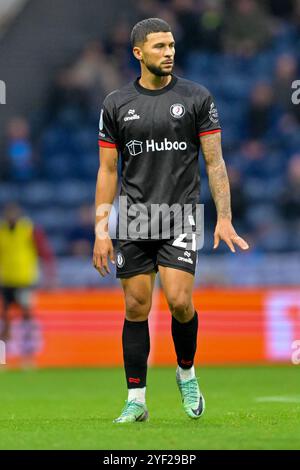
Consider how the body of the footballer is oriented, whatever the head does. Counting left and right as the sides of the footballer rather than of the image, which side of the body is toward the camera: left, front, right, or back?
front

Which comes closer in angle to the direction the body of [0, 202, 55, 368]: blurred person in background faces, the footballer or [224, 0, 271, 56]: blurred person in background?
the footballer

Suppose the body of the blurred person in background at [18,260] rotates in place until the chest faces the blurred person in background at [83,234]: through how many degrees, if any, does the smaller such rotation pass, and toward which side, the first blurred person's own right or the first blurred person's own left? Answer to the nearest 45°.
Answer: approximately 135° to the first blurred person's own left

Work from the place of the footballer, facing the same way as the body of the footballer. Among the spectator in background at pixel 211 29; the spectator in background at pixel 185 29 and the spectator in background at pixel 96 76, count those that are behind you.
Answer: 3

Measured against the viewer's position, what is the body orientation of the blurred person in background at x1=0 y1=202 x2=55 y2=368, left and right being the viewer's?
facing the viewer

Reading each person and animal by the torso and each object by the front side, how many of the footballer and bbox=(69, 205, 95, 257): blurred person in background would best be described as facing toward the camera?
2

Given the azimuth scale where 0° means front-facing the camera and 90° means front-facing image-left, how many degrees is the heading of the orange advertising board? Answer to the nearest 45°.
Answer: approximately 0°

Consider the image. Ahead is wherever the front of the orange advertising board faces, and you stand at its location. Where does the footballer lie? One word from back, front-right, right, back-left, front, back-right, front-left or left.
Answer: front

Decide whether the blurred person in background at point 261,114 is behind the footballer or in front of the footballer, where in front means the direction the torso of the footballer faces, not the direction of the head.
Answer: behind

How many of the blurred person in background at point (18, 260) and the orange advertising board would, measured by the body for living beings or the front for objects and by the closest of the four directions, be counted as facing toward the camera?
2

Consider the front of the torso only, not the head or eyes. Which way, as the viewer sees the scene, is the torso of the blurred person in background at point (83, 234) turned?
toward the camera

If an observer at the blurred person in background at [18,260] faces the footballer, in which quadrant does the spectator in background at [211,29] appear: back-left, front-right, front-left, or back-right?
back-left

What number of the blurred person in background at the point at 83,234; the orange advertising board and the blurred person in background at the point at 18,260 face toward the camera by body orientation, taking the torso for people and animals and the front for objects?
3
